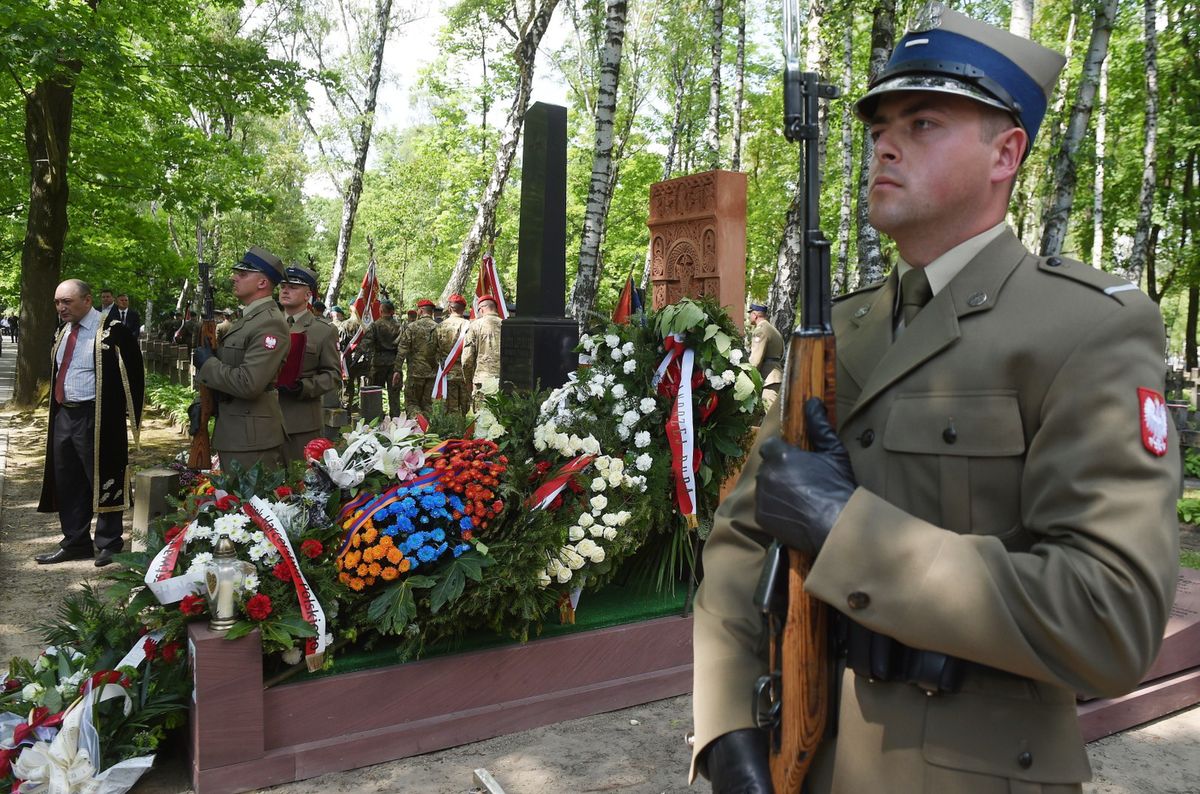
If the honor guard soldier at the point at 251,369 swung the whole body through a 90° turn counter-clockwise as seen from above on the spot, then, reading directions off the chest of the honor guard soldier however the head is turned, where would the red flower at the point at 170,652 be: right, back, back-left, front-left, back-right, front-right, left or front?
front

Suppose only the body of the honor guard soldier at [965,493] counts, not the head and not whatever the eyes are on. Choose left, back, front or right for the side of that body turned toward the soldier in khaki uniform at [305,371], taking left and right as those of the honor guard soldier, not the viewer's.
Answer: right

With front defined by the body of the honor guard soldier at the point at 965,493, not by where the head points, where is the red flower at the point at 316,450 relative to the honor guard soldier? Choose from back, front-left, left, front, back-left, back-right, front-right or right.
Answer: right

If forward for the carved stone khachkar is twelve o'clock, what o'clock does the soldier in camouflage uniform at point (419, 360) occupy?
The soldier in camouflage uniform is roughly at 3 o'clock from the carved stone khachkar.

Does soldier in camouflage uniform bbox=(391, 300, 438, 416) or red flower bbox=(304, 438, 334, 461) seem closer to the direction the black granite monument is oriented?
the red flower

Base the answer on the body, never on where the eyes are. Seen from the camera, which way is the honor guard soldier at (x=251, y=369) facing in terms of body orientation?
to the viewer's left

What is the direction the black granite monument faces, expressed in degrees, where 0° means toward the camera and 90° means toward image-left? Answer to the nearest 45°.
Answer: approximately 45°

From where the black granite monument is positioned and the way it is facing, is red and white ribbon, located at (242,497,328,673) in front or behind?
in front

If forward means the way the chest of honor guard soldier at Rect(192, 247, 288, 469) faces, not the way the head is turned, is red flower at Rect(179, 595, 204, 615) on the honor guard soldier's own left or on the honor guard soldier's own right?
on the honor guard soldier's own left
